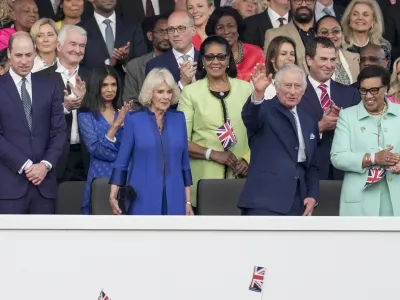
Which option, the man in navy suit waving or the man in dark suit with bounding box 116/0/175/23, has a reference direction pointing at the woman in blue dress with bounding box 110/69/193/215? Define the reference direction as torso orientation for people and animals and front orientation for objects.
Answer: the man in dark suit

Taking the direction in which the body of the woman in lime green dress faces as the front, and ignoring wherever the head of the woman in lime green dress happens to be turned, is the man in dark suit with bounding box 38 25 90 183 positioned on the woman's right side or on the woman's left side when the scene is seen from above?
on the woman's right side

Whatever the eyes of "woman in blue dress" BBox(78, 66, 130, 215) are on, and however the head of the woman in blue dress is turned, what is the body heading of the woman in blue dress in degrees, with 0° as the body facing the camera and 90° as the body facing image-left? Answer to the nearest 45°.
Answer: approximately 315°

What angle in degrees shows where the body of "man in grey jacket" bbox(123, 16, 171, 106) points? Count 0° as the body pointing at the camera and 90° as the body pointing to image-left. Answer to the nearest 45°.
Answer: approximately 315°

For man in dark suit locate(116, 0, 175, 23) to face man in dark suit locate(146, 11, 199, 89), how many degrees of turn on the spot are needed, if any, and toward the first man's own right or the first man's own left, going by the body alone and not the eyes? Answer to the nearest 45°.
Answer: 0° — they already face them

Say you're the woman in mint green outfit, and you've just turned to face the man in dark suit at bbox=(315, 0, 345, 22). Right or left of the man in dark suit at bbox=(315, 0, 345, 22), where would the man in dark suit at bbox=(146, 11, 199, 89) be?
left

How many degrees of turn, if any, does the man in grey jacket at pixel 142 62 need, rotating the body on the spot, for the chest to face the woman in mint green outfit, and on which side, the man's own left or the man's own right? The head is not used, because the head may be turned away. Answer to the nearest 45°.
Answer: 0° — they already face them

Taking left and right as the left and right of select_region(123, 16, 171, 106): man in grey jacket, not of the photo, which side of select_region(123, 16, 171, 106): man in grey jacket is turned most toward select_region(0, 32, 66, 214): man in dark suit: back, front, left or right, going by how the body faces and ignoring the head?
right
